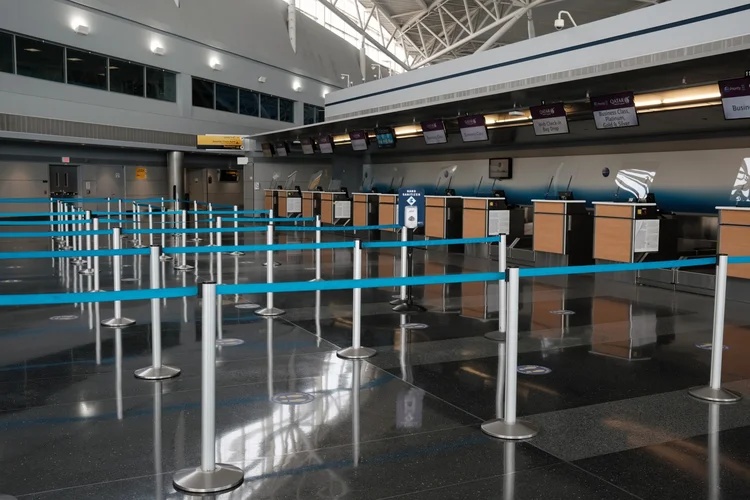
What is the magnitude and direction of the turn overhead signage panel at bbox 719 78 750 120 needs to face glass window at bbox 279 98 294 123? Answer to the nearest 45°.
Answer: approximately 90° to its right

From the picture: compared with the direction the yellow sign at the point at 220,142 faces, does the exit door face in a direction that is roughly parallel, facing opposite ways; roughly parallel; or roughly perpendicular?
roughly parallel

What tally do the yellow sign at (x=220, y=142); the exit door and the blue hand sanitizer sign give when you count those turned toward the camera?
3

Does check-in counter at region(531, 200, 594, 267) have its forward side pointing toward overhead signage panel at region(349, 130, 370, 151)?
no

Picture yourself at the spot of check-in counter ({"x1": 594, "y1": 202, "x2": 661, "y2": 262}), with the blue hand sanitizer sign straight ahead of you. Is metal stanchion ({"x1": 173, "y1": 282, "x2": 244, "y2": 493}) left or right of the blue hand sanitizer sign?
left

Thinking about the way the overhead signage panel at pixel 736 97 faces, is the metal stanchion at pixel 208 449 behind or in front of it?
in front

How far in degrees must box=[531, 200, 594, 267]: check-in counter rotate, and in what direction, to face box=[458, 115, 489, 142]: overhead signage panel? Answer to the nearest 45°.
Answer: approximately 90° to its right

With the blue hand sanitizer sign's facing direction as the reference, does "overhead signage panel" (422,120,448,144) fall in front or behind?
behind

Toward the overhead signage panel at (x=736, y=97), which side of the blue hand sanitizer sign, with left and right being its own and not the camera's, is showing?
left

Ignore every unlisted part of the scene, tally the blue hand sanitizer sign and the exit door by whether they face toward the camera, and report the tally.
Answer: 2

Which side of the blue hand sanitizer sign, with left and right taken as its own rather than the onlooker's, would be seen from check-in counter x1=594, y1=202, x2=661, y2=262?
left

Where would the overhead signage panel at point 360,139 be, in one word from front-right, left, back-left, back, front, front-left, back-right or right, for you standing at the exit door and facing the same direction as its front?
front-left

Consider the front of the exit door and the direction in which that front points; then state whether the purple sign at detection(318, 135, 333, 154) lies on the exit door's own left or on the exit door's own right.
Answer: on the exit door's own left

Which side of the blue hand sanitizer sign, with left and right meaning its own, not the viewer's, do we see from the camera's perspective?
front

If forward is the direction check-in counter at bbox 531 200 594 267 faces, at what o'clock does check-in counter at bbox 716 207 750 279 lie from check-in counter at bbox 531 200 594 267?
check-in counter at bbox 716 207 750 279 is roughly at 9 o'clock from check-in counter at bbox 531 200 594 267.

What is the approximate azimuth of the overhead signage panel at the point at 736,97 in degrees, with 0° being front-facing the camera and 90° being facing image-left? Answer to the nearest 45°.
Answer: approximately 45°

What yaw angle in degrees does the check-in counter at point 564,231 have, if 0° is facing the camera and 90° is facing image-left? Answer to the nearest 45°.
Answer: approximately 45°

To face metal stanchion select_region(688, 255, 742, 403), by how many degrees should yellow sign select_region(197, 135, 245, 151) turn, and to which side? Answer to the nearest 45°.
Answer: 0° — it already faces it

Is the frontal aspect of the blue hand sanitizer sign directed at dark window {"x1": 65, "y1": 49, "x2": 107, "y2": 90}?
no
